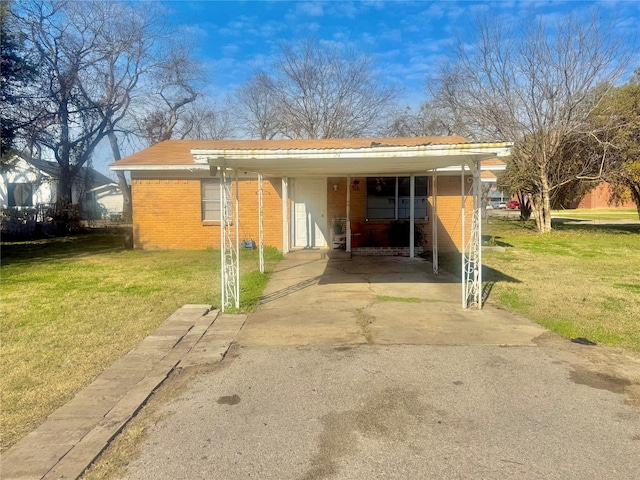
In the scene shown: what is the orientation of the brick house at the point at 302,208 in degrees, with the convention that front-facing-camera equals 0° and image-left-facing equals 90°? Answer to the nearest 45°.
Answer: approximately 0°

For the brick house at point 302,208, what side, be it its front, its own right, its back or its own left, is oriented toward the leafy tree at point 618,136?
left

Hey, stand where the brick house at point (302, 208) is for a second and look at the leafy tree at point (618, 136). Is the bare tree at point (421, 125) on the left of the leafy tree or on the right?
left

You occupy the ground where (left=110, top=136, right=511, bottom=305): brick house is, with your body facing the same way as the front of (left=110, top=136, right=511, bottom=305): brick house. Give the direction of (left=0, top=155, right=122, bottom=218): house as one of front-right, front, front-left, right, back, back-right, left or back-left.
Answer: back-right
